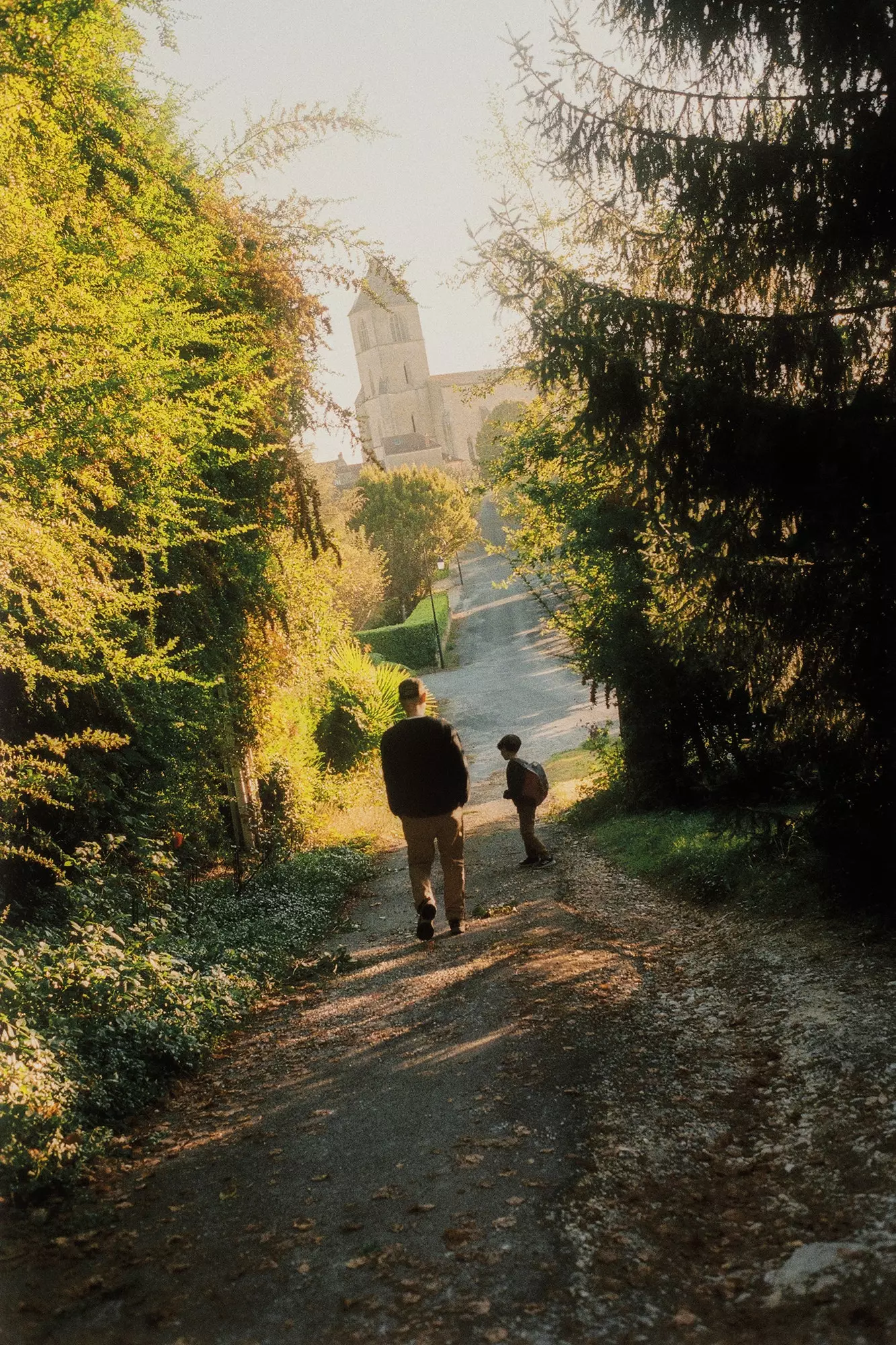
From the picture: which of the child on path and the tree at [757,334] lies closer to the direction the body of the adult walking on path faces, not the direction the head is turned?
the child on path

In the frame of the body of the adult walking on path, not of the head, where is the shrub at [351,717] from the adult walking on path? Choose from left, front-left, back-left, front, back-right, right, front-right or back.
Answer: front

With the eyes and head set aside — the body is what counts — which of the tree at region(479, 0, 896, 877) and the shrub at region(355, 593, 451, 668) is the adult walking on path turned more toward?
the shrub

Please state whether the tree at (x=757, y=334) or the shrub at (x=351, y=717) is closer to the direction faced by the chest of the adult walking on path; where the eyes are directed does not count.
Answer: the shrub

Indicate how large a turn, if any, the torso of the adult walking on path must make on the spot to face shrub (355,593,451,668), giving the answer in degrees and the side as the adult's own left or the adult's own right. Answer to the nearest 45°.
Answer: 0° — they already face it

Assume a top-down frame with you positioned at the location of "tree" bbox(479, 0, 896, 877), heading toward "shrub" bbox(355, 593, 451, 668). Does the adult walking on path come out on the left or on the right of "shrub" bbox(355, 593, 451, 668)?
left

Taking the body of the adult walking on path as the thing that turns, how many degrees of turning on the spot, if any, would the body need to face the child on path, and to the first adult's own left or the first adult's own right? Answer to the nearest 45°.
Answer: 0° — they already face them

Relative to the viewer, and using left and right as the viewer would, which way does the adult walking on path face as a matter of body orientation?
facing away from the viewer
